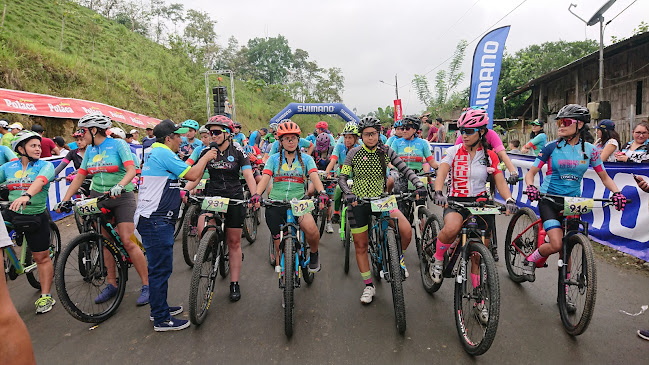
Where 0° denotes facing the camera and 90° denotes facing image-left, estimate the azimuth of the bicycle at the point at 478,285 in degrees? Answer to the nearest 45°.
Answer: approximately 315°

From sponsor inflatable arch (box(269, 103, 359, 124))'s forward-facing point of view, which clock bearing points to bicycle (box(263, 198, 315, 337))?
The bicycle is roughly at 12 o'clock from the sponsor inflatable arch.

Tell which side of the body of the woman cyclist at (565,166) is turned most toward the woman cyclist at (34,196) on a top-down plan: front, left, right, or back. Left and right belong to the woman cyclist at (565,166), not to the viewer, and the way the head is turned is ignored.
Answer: right

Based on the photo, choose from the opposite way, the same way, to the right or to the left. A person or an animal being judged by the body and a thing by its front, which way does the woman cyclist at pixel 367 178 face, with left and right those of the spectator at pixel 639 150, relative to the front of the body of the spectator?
to the left

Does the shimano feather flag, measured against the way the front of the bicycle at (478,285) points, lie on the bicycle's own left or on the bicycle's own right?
on the bicycle's own left

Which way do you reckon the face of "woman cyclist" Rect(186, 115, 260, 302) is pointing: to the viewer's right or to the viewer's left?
to the viewer's left
